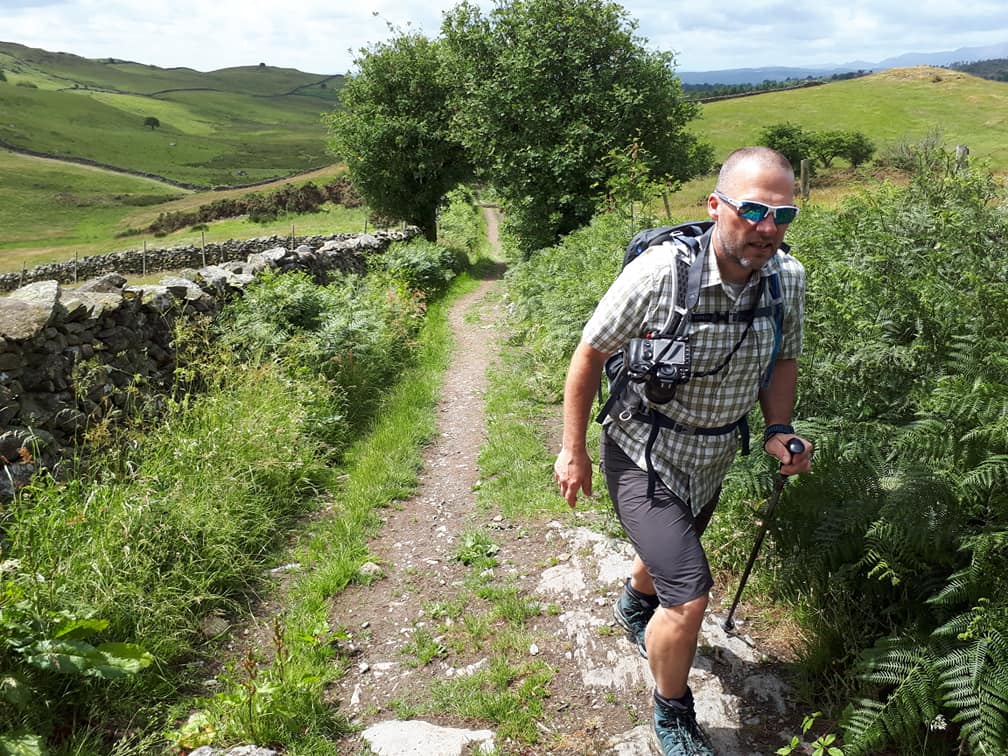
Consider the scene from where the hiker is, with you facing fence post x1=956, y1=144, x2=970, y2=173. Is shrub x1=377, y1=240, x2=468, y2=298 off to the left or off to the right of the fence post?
left

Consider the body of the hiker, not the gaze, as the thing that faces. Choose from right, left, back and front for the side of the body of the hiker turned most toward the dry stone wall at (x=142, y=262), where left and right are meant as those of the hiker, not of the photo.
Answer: back

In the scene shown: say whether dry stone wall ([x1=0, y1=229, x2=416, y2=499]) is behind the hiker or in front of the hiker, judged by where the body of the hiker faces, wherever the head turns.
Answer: behind

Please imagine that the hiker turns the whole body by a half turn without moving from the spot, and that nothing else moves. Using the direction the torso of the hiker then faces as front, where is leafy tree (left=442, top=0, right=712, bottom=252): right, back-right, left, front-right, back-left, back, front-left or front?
front-right

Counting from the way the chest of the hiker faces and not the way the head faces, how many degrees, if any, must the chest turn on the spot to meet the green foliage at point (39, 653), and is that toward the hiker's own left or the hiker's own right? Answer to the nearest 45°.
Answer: approximately 135° to the hiker's own right

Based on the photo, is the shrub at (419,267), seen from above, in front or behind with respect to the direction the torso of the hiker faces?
behind

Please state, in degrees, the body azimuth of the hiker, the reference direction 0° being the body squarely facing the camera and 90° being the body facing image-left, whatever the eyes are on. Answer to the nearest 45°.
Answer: approximately 315°
